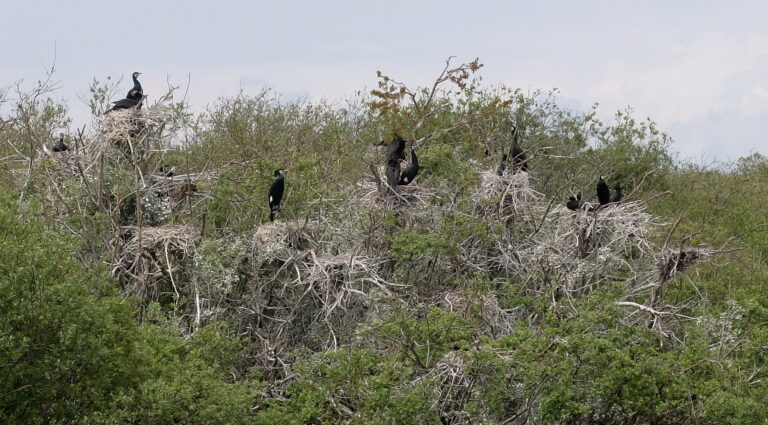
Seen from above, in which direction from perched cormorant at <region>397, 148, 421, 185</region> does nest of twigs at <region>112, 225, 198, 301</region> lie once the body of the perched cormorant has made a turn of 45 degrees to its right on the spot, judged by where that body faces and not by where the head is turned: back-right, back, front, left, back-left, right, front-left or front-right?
back-right

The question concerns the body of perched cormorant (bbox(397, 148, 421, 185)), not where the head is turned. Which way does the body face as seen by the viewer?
to the viewer's right

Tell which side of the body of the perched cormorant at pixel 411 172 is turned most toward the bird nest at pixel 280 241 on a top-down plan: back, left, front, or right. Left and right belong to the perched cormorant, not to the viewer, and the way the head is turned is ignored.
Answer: back

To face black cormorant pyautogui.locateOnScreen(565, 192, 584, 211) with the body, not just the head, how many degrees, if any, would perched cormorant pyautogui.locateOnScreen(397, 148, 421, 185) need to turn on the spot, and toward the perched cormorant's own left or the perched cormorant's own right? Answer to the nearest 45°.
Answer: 0° — it already faces it

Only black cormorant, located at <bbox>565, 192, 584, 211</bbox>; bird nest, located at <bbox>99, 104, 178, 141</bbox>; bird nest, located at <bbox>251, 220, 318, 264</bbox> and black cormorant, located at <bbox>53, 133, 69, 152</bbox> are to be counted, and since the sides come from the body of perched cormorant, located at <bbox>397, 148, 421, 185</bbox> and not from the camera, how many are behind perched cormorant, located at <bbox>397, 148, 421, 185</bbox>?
3

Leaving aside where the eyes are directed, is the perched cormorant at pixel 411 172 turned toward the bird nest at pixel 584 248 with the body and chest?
yes
